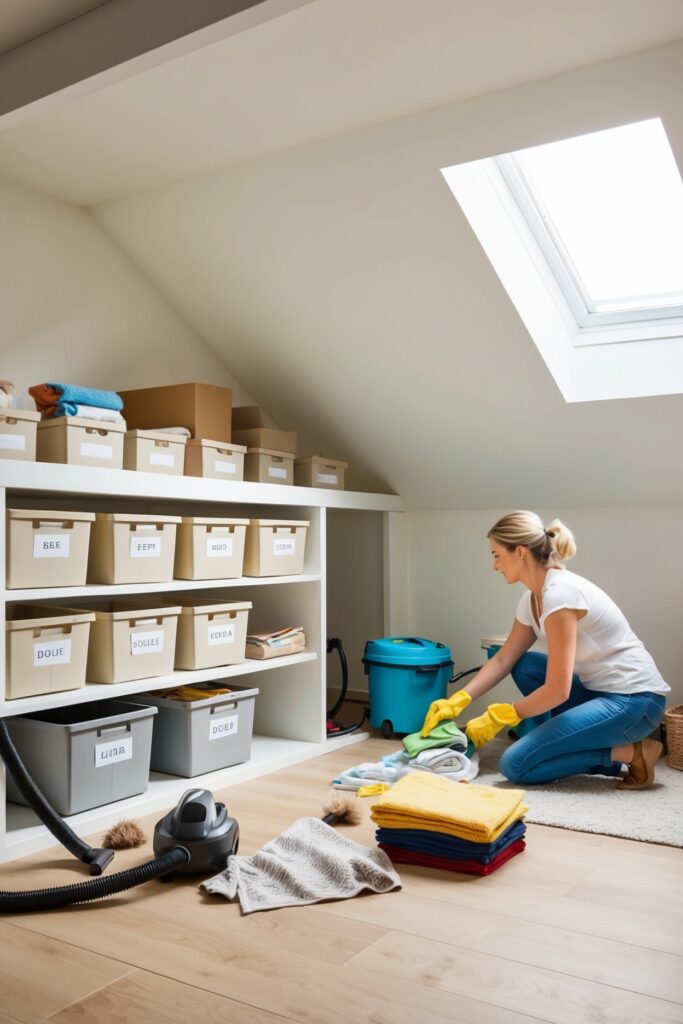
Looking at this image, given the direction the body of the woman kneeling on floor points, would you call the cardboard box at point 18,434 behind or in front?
in front

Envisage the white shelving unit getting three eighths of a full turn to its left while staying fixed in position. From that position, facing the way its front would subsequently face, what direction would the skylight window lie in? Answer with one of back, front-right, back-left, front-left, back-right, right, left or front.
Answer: right

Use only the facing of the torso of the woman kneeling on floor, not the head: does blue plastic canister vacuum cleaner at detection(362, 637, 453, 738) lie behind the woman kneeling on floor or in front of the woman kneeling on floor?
in front

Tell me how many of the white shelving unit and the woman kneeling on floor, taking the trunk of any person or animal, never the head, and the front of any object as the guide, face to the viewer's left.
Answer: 1

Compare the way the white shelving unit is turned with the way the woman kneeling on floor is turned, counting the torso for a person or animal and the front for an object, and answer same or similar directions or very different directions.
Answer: very different directions

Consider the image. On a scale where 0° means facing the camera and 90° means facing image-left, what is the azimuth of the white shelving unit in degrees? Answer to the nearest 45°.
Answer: approximately 315°

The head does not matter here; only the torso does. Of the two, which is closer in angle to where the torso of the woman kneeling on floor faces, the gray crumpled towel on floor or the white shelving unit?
the white shelving unit

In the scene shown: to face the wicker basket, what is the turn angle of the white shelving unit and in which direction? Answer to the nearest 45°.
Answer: approximately 45° to its left

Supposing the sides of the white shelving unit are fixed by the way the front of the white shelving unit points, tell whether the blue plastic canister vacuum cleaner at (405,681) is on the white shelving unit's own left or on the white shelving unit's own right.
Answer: on the white shelving unit's own left

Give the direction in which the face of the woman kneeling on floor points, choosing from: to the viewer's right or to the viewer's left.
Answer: to the viewer's left

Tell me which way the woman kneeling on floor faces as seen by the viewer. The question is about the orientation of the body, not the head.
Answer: to the viewer's left
